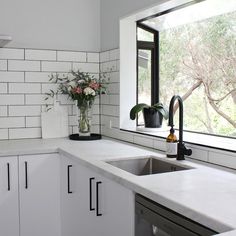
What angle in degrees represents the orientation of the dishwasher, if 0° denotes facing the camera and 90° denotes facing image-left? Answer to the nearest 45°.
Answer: approximately 45°

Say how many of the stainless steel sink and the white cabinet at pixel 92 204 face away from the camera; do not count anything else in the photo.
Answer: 0

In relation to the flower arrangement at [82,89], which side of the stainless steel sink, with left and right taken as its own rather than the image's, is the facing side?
right

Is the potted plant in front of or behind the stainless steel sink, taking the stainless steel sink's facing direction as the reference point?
behind

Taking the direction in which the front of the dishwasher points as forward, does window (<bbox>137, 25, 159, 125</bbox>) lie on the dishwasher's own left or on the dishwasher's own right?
on the dishwasher's own right

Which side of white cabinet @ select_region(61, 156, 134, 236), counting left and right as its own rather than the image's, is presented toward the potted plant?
back

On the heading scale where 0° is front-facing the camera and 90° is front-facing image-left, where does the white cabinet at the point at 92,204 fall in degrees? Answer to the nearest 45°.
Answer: approximately 45°

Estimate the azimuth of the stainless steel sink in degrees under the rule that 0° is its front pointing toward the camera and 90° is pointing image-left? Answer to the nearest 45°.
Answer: approximately 45°

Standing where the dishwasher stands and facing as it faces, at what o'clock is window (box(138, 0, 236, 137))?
The window is roughly at 5 o'clock from the dishwasher.
